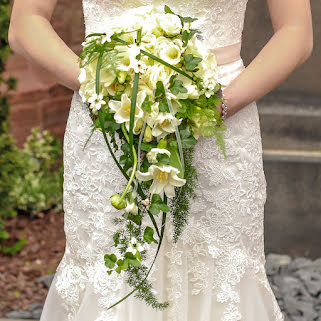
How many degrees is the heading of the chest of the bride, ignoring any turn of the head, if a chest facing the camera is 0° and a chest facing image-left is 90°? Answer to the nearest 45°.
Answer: approximately 0°
